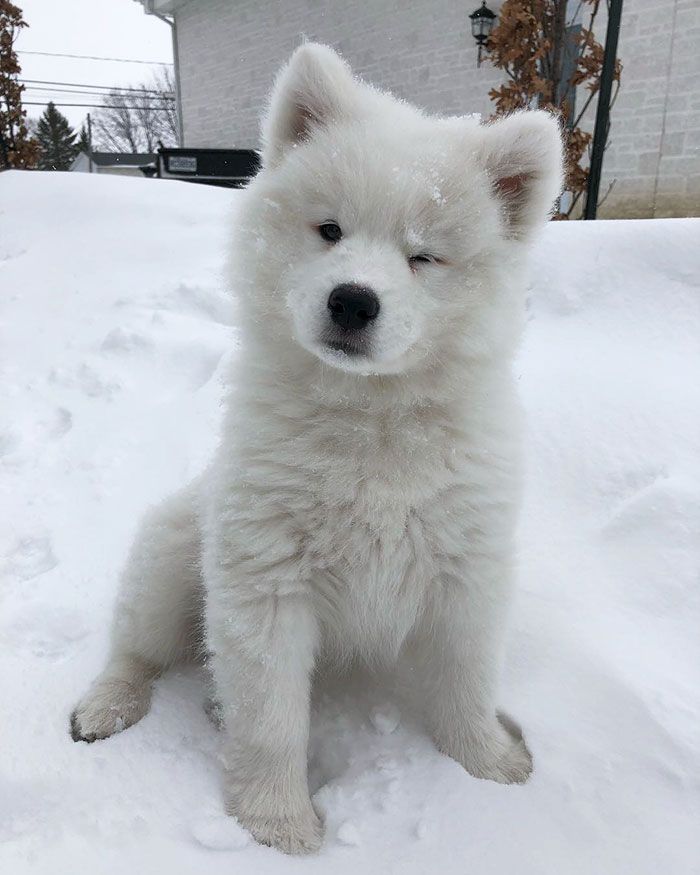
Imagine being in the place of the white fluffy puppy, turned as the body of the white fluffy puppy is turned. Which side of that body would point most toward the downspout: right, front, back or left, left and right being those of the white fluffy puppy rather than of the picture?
back

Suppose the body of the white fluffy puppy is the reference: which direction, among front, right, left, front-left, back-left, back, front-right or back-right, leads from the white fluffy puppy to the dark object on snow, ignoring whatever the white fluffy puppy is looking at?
back

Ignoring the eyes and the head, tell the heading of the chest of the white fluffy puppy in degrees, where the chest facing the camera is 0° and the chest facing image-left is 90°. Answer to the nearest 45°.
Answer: approximately 0°

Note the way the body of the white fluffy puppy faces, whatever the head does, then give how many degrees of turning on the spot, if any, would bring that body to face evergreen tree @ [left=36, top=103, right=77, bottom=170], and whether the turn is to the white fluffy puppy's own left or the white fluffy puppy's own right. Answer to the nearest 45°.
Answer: approximately 180°

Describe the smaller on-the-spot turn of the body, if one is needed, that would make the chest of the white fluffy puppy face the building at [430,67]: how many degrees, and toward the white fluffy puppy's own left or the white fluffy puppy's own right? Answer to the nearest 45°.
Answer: approximately 180°
